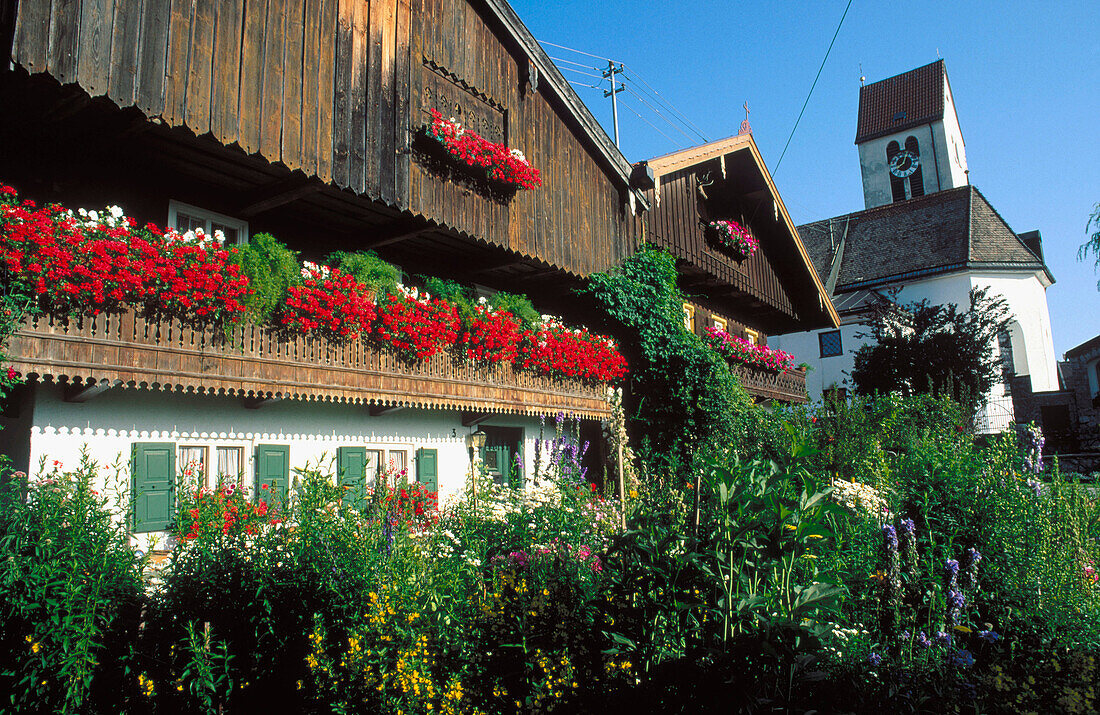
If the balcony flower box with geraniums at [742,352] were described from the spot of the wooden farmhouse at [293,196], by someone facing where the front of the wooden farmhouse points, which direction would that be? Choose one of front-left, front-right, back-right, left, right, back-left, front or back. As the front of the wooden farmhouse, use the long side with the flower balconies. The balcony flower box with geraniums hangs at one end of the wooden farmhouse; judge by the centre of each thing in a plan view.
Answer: left

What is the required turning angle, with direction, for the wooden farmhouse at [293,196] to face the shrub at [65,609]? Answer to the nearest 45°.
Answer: approximately 45° to its right

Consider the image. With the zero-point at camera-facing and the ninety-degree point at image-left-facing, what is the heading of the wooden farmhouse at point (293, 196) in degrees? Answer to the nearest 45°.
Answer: approximately 315°

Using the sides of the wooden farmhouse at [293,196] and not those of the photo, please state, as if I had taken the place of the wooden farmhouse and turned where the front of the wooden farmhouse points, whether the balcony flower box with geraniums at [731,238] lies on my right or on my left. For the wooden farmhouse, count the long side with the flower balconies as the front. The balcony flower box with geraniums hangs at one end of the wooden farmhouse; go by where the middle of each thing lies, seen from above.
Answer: on my left

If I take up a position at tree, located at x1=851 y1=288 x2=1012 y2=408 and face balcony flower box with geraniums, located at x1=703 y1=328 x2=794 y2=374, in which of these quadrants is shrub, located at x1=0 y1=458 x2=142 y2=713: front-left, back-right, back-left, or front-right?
front-left

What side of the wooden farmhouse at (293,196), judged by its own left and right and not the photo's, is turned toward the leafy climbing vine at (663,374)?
left
